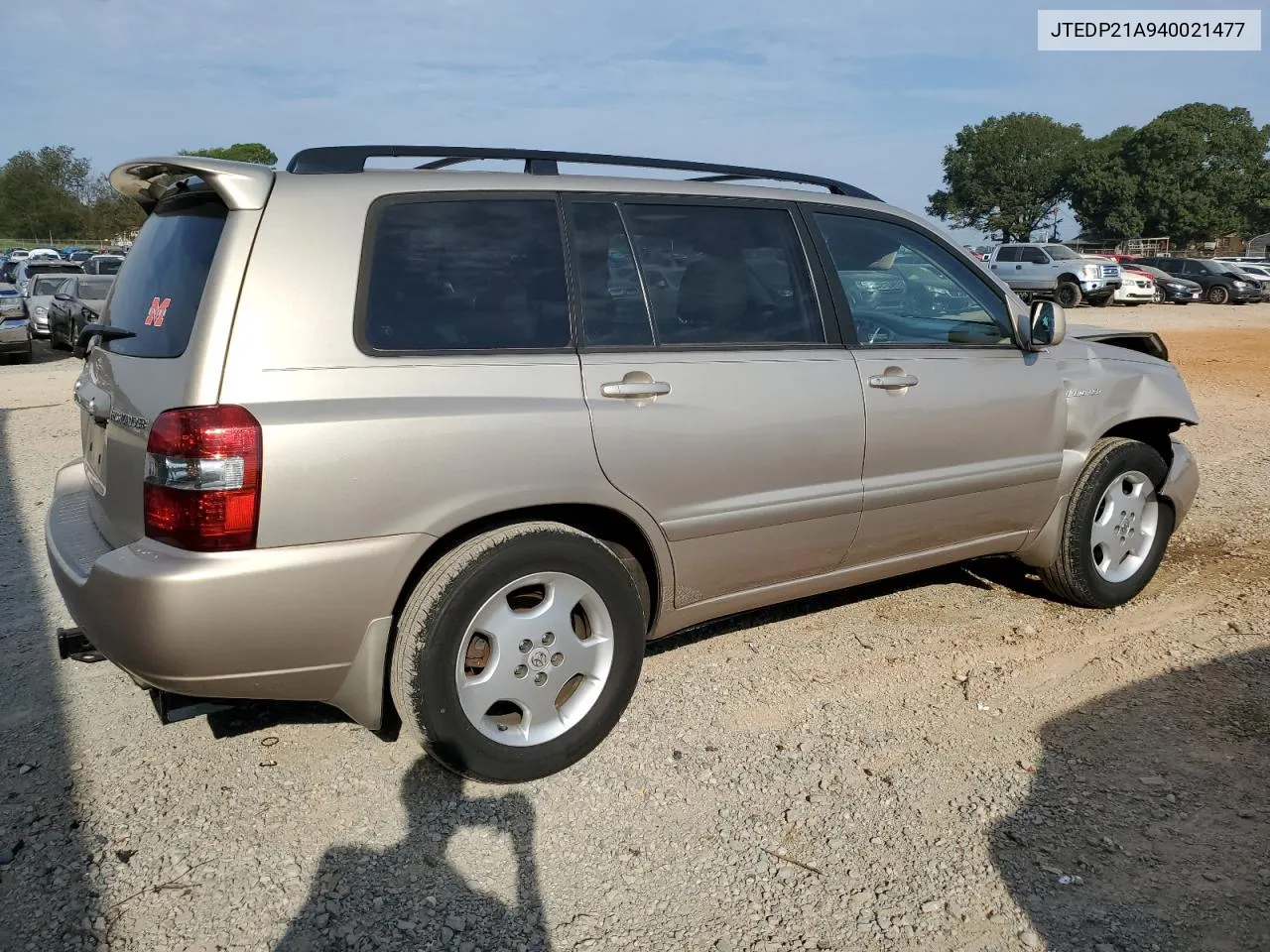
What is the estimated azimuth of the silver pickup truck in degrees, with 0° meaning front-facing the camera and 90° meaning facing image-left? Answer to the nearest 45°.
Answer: approximately 315°

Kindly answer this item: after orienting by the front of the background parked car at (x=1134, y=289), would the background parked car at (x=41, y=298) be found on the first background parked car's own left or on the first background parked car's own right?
on the first background parked car's own right
